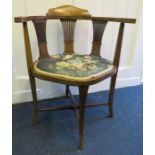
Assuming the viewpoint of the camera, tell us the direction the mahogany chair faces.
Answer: facing the viewer
